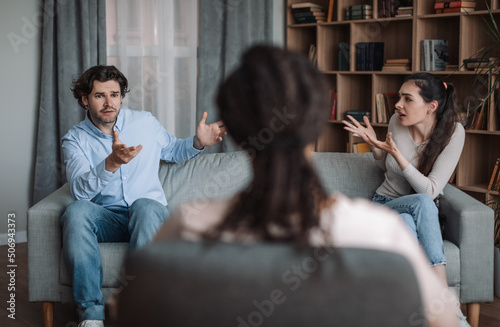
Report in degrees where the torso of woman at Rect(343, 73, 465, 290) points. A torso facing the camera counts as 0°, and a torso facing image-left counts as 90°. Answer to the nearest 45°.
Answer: approximately 45°

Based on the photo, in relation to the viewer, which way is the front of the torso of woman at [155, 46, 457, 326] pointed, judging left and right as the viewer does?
facing away from the viewer

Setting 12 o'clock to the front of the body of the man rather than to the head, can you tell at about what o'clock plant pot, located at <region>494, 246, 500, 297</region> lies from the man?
The plant pot is roughly at 9 o'clock from the man.

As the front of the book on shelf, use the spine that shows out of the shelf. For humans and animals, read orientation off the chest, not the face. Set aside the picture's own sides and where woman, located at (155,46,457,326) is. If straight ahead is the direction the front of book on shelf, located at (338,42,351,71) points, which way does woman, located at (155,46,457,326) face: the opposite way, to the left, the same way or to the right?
the opposite way

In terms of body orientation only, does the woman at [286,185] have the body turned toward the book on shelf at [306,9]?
yes

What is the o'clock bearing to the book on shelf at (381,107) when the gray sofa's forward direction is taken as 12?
The book on shelf is roughly at 7 o'clock from the gray sofa.

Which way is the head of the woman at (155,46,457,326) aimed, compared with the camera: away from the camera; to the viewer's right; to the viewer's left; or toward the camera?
away from the camera

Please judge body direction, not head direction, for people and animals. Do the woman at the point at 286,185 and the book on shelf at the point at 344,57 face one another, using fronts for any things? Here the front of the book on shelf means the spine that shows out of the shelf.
yes

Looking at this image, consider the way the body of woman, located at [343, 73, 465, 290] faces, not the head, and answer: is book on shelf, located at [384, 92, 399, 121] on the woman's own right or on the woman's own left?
on the woman's own right
